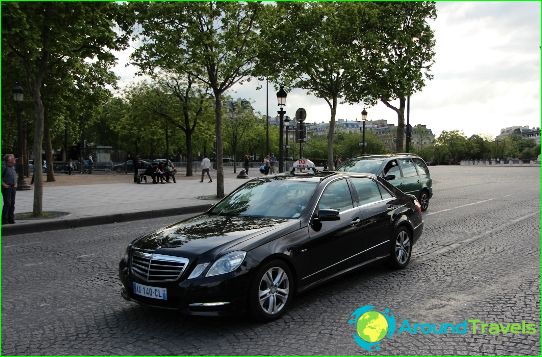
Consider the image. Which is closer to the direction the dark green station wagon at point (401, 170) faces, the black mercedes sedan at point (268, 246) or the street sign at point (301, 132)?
the black mercedes sedan

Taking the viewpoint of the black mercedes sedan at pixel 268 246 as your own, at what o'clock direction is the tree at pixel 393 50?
The tree is roughly at 5 o'clock from the black mercedes sedan.

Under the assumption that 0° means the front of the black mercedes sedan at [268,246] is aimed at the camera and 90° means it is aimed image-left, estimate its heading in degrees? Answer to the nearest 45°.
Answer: approximately 45°

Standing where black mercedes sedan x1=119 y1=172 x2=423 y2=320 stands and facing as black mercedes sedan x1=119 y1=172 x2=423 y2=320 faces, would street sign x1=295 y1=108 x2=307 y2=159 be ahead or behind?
behind

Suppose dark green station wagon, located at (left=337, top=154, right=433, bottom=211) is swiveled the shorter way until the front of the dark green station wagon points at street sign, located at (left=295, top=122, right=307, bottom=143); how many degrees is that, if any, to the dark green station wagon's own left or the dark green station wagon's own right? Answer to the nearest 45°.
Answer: approximately 90° to the dark green station wagon's own right

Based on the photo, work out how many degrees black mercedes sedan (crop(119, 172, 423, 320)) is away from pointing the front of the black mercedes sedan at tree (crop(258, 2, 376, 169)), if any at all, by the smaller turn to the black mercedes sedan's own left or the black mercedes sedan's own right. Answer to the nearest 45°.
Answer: approximately 135° to the black mercedes sedan's own right

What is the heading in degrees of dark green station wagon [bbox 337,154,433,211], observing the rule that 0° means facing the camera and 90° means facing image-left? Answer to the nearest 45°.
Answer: approximately 45°

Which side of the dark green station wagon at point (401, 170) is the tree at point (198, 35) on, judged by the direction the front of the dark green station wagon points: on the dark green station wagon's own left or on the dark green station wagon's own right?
on the dark green station wagon's own right
